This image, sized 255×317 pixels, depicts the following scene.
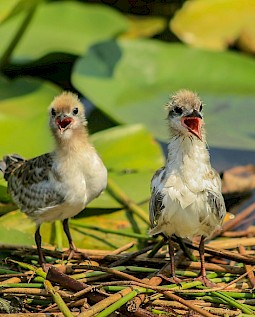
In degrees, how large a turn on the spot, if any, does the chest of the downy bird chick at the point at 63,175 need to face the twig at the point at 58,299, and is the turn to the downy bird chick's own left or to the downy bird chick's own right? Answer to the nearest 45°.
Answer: approximately 45° to the downy bird chick's own right

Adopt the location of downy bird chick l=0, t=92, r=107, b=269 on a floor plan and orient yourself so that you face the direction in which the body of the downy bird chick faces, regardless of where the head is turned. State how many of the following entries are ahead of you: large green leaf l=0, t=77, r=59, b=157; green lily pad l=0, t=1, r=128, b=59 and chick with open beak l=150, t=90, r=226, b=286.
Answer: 1

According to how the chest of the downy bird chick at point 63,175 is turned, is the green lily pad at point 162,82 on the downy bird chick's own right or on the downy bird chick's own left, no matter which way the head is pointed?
on the downy bird chick's own left

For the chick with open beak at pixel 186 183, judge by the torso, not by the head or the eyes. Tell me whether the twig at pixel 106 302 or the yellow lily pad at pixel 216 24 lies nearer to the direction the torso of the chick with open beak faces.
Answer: the twig

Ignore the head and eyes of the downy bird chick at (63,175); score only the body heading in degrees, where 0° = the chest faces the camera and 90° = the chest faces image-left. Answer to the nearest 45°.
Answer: approximately 315°

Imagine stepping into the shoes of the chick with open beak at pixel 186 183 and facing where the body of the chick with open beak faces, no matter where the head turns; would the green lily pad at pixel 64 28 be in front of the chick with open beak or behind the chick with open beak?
behind

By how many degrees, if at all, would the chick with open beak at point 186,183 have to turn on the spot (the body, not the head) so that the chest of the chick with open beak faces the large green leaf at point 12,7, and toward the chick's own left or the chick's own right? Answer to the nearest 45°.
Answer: approximately 135° to the chick's own right

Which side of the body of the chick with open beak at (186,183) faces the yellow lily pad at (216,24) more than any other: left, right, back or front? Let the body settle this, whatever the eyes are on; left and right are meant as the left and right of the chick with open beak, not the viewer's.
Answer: back

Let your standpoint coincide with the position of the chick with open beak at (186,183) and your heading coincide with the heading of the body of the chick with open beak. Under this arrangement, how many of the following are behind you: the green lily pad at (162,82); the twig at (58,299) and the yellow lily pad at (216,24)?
2

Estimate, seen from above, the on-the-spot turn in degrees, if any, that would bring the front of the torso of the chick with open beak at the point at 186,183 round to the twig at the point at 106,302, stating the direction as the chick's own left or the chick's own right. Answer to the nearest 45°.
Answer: approximately 45° to the chick's own right

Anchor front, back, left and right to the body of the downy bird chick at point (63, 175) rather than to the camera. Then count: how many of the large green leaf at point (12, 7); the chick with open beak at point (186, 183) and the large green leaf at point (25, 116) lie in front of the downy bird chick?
1

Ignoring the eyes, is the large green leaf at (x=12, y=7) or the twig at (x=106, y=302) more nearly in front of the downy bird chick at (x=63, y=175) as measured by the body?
the twig

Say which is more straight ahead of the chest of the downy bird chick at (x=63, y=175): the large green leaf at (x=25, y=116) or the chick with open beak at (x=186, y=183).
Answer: the chick with open beak

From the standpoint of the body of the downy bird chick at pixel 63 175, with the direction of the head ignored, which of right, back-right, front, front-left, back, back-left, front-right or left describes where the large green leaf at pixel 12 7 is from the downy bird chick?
back-left

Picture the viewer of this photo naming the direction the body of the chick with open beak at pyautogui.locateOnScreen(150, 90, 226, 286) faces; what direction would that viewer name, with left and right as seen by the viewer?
facing the viewer

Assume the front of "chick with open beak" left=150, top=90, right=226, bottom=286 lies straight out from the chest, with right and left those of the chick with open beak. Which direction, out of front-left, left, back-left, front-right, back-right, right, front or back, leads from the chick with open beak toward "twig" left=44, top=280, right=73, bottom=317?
front-right

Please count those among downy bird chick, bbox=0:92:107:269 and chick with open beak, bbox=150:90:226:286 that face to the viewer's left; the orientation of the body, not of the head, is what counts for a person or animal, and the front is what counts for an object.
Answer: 0

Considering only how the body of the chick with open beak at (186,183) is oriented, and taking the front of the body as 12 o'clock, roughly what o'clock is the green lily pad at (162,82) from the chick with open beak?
The green lily pad is roughly at 6 o'clock from the chick with open beak.
